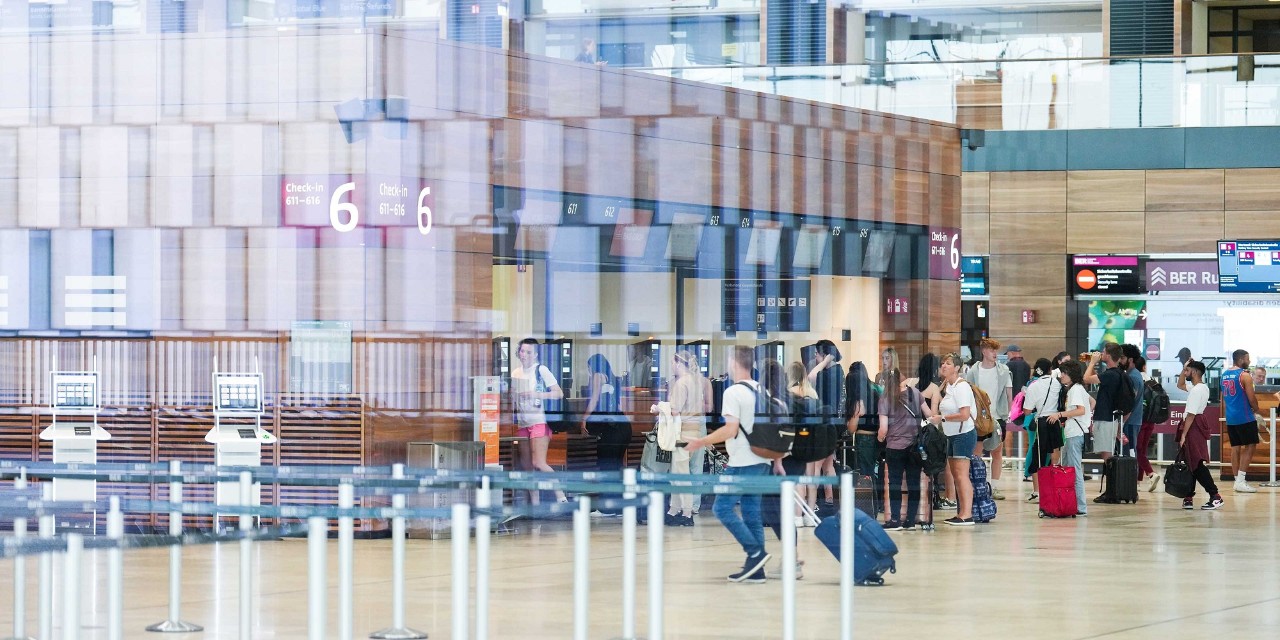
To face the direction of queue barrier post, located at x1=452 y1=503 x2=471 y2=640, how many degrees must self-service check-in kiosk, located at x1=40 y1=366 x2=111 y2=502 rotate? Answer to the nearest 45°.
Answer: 0° — it already faces it

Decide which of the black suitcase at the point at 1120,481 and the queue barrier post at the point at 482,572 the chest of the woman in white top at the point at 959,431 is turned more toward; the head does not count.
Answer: the queue barrier post

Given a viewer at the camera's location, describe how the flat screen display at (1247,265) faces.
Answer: facing the viewer

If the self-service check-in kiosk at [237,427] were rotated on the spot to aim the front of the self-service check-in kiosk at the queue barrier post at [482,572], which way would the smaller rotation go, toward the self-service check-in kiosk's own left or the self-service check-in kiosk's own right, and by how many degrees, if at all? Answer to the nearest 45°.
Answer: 0° — it already faces it

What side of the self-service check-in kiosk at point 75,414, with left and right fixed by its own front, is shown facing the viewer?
front

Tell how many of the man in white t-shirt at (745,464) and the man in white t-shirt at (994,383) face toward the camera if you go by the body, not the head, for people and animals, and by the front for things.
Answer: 1

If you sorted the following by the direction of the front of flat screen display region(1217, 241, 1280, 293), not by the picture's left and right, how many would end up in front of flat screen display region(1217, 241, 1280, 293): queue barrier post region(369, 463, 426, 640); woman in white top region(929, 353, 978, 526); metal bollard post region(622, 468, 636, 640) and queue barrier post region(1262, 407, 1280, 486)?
4

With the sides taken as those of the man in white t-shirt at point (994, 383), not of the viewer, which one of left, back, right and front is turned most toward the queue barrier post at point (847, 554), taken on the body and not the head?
front

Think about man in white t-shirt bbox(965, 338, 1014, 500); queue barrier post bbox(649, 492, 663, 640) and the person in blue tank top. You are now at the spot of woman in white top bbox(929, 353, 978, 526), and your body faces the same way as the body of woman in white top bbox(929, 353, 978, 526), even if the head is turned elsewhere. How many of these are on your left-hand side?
1

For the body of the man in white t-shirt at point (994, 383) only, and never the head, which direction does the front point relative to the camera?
toward the camera

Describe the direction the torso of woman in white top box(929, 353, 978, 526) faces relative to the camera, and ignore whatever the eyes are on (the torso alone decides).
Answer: to the viewer's left

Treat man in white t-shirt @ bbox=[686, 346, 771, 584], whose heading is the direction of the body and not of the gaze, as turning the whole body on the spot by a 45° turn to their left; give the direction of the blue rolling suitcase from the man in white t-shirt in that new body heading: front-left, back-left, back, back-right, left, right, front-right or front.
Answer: back-left
